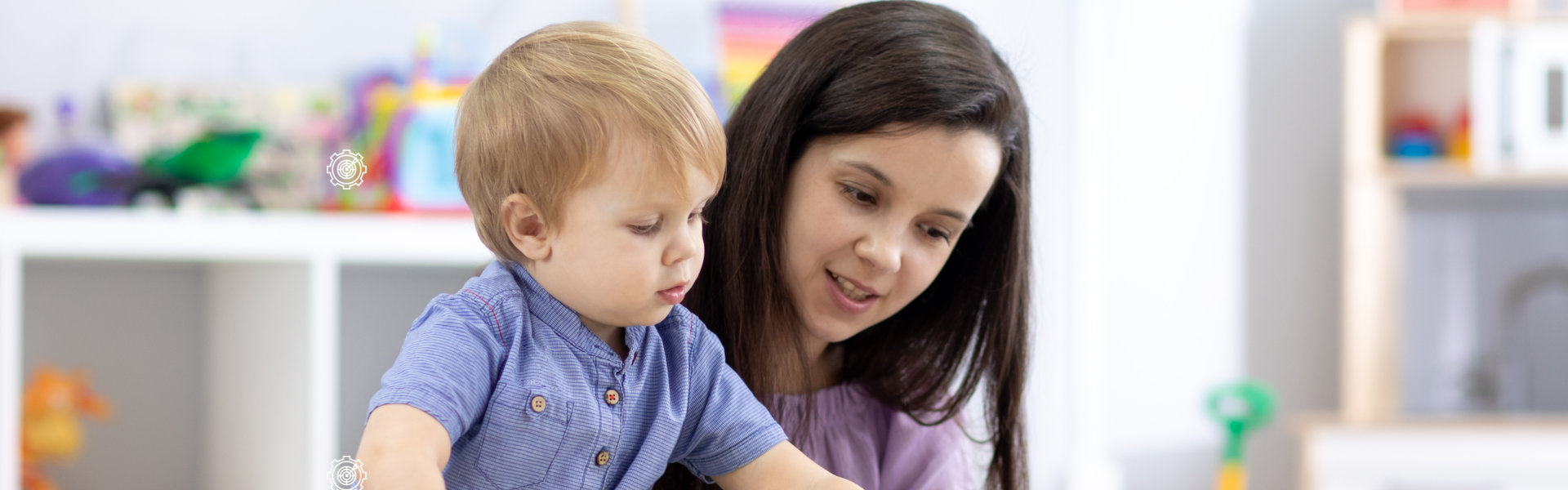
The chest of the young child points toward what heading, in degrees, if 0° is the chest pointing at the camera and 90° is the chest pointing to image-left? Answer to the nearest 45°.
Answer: approximately 315°

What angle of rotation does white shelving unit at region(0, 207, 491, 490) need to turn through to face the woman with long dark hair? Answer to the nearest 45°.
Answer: approximately 45° to its left

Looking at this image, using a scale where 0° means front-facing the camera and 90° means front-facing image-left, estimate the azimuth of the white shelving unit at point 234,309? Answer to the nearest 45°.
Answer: approximately 0°

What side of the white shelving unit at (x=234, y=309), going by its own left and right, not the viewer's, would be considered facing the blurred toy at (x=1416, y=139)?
left

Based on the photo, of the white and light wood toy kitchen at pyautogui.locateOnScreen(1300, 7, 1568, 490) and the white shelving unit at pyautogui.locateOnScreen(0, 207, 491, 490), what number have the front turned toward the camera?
2

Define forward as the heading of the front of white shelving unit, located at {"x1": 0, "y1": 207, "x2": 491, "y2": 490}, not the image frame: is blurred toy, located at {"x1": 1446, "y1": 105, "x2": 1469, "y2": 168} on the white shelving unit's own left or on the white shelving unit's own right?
on the white shelving unit's own left
